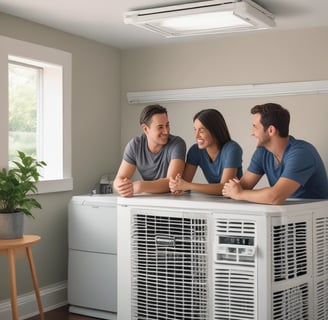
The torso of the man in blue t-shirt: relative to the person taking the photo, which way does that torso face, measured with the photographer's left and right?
facing the viewer and to the left of the viewer

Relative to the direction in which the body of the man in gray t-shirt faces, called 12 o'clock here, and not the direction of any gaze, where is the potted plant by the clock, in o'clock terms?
The potted plant is roughly at 3 o'clock from the man in gray t-shirt.

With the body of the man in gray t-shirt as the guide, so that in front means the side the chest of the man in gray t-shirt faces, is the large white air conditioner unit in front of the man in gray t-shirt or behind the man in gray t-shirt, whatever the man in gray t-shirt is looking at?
in front

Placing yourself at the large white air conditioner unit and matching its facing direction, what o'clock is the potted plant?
The potted plant is roughly at 2 o'clock from the large white air conditioner unit.

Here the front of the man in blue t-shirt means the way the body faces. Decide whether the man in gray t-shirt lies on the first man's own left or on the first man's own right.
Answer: on the first man's own right

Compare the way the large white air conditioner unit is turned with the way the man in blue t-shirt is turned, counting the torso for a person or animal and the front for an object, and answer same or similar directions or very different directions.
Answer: same or similar directions

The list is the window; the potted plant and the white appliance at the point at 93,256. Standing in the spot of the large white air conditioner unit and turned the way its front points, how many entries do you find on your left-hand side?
0

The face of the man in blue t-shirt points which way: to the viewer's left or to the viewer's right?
to the viewer's left

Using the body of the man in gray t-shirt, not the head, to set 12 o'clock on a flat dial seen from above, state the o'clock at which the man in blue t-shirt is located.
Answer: The man in blue t-shirt is roughly at 10 o'clock from the man in gray t-shirt.

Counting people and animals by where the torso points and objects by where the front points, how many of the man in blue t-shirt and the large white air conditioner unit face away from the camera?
0

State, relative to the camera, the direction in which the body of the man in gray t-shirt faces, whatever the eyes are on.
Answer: toward the camera

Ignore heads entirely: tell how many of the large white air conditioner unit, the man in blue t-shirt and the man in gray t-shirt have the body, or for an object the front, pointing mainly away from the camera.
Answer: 0

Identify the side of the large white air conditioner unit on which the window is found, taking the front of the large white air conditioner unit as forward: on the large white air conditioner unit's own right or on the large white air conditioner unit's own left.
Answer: on the large white air conditioner unit's own right

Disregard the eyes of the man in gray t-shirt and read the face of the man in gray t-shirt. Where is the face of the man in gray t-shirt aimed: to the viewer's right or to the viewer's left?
to the viewer's right
